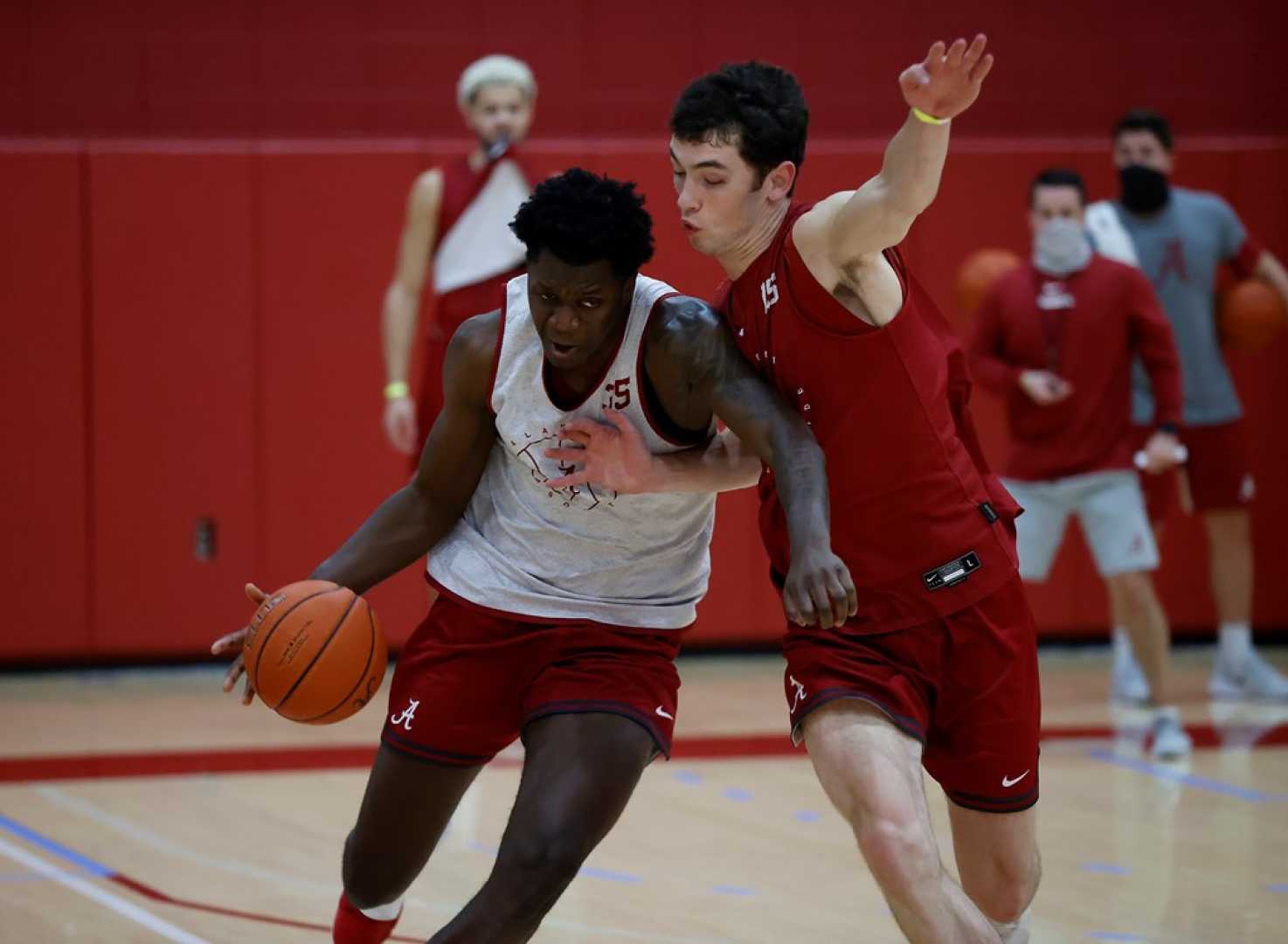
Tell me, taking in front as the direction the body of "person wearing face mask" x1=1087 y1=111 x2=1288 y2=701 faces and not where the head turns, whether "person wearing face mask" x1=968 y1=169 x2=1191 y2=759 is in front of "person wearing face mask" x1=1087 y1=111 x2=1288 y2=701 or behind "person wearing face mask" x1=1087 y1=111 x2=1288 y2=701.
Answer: in front

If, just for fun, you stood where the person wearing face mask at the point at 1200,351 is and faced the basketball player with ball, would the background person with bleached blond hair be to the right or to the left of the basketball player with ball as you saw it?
right

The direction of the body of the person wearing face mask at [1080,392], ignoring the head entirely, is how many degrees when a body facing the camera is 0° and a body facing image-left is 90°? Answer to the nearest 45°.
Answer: approximately 0°

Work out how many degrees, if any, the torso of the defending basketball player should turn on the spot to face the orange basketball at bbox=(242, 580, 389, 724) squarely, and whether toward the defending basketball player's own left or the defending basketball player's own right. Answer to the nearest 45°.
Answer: approximately 45° to the defending basketball player's own right

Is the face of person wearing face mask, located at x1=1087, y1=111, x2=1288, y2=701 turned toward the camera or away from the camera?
toward the camera

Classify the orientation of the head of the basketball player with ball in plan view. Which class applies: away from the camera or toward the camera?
toward the camera

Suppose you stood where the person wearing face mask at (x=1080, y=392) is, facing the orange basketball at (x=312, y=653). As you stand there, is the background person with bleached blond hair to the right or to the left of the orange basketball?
right

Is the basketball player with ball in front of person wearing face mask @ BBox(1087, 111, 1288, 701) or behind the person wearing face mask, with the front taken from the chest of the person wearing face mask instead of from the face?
in front

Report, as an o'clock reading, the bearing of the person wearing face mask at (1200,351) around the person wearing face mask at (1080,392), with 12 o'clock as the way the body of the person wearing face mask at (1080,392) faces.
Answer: the person wearing face mask at (1200,351) is roughly at 7 o'clock from the person wearing face mask at (1080,392).

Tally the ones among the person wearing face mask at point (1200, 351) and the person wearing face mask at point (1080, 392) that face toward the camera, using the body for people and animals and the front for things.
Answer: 2

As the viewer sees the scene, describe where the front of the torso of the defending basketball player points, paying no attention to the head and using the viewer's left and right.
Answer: facing the viewer and to the left of the viewer

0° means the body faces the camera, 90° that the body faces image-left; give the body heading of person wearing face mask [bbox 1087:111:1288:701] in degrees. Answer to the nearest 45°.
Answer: approximately 0°

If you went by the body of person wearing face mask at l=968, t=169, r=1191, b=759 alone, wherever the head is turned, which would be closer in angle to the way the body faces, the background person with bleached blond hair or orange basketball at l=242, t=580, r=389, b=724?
the orange basketball
